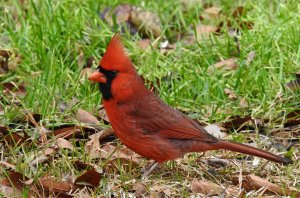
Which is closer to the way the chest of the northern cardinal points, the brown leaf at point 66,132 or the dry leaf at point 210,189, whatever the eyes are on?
the brown leaf

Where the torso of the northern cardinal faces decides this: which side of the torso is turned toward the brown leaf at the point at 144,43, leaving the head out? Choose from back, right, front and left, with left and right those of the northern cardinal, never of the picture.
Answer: right

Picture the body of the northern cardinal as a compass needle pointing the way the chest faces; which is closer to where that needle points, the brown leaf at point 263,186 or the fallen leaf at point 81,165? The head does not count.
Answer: the fallen leaf

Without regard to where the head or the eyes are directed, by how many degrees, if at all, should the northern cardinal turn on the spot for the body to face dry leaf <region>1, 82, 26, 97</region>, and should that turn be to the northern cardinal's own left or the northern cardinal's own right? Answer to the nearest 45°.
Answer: approximately 45° to the northern cardinal's own right

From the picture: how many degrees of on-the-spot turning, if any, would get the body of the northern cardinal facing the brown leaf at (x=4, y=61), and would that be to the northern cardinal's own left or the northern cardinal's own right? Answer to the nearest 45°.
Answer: approximately 45° to the northern cardinal's own right

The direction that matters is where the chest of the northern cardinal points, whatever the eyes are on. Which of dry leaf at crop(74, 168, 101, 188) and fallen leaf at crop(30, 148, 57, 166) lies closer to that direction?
the fallen leaf

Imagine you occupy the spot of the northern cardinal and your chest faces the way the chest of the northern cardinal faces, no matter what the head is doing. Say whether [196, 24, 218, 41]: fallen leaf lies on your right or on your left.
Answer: on your right

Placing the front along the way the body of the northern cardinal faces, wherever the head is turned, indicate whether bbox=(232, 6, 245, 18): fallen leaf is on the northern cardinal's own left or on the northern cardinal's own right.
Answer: on the northern cardinal's own right

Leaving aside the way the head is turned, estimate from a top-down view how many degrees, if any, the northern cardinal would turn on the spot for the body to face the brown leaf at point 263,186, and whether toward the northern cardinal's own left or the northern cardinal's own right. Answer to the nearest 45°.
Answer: approximately 180°

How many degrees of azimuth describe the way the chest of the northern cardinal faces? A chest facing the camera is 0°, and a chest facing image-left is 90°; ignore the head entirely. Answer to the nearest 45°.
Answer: approximately 90°

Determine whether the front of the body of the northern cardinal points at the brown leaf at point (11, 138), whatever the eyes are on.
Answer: yes
